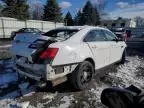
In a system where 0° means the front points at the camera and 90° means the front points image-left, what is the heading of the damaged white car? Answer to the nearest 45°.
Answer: approximately 225°

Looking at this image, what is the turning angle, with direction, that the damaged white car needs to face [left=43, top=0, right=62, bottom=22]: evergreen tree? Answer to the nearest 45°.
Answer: approximately 45° to its left

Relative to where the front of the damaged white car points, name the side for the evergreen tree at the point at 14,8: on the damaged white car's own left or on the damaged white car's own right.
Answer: on the damaged white car's own left

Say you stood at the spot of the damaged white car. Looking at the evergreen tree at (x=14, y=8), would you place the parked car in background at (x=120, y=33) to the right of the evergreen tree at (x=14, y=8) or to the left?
right

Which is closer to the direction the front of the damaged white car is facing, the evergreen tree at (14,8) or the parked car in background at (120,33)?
the parked car in background

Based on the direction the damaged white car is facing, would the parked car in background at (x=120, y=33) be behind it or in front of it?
in front

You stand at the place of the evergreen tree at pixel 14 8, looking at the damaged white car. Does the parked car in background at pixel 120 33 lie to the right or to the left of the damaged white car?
left
